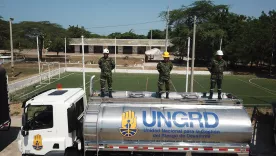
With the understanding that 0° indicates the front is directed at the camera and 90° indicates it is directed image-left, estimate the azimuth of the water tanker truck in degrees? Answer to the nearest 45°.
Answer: approximately 90°
